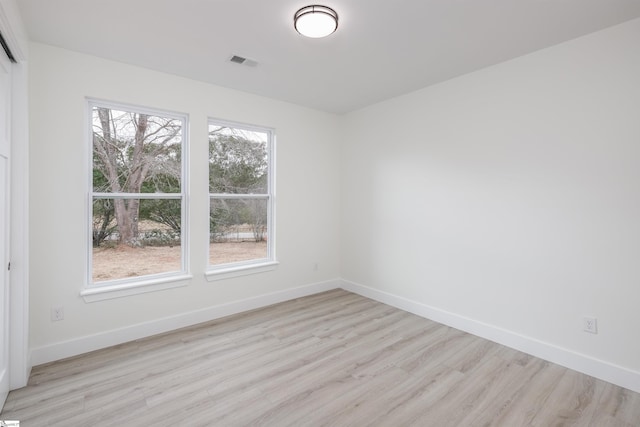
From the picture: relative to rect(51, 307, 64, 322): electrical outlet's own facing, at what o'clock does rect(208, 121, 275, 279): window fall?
The window is roughly at 9 o'clock from the electrical outlet.

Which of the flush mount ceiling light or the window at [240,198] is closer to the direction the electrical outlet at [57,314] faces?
the flush mount ceiling light

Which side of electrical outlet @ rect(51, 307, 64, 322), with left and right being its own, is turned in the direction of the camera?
front

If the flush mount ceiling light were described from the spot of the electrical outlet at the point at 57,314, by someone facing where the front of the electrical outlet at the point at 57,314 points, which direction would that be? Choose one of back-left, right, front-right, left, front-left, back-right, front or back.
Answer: front-left
